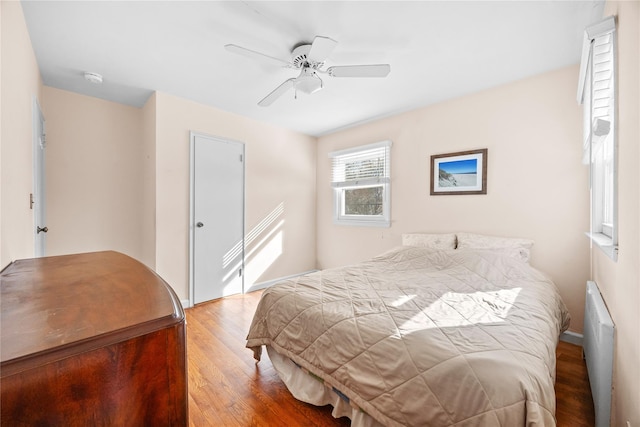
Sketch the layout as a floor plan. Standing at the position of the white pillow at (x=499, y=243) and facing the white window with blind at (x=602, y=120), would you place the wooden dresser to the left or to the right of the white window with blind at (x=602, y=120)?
right

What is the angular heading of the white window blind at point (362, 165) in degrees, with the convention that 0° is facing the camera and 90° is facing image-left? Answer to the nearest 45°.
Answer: approximately 45°

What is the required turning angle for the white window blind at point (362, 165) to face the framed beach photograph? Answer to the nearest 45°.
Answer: approximately 90° to its left

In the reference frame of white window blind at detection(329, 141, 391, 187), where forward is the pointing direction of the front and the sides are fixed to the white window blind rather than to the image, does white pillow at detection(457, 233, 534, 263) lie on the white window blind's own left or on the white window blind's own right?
on the white window blind's own left

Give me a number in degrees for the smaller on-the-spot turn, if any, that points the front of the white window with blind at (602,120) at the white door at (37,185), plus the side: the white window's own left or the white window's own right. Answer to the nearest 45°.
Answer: approximately 45° to the white window's own left

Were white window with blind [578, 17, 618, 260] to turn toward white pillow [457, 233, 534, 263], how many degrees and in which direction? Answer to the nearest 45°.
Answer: approximately 45° to its right

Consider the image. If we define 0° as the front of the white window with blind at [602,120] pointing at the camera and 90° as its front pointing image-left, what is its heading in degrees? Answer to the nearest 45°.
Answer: approximately 90°

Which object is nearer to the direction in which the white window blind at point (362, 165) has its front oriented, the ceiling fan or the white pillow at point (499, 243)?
the ceiling fan

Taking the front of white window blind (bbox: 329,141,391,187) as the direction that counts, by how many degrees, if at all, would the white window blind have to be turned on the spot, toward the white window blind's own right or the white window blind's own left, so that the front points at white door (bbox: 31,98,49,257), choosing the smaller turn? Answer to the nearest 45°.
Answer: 0° — it already faces it
